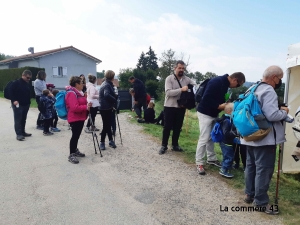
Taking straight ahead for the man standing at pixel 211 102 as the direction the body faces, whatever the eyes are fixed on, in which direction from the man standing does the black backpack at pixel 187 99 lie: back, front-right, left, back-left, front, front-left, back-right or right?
back-left

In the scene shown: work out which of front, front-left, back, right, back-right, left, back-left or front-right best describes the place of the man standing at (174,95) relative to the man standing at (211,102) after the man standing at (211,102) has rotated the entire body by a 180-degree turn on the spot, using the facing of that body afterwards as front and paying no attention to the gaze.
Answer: front-right

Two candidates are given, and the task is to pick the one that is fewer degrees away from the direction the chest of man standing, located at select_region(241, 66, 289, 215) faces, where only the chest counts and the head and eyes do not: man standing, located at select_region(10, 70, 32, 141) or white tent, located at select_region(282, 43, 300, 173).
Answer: the white tent

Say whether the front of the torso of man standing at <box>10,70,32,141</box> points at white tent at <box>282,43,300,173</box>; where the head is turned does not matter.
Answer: yes

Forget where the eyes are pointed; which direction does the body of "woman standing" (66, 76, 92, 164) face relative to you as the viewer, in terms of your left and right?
facing to the right of the viewer

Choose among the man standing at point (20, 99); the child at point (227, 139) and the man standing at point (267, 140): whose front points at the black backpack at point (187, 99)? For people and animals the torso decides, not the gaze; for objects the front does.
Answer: the man standing at point (20, 99)

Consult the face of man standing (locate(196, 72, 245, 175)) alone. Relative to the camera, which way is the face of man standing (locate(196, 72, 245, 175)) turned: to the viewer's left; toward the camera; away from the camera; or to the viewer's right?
to the viewer's right

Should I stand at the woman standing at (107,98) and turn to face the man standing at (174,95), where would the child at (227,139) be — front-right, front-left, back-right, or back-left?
front-right

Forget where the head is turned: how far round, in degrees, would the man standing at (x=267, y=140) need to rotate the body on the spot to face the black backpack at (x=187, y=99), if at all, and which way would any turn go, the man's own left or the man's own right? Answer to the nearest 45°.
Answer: approximately 135° to the man's own left

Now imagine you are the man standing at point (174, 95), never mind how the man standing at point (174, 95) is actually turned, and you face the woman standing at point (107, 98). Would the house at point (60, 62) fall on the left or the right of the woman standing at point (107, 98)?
right

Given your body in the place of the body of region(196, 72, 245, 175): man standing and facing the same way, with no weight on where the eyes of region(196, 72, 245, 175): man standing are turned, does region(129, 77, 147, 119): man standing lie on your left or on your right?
on your left

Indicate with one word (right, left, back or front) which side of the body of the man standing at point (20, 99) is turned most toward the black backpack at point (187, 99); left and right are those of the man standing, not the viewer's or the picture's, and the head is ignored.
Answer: front

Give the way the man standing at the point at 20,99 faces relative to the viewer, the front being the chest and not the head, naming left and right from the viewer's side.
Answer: facing the viewer and to the right of the viewer

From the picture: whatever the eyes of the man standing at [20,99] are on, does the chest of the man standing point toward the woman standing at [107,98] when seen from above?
yes

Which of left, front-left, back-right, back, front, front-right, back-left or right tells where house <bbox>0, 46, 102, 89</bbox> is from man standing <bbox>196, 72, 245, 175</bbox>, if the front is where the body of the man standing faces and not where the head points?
back-left

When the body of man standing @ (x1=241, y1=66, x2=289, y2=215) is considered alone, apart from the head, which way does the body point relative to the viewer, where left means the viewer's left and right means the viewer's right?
facing to the right of the viewer
